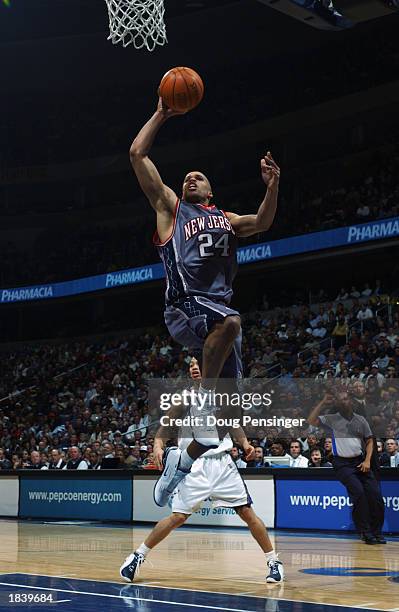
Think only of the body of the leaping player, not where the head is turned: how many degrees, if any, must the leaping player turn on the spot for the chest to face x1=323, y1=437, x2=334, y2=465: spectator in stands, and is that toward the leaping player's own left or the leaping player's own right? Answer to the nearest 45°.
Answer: approximately 135° to the leaping player's own left

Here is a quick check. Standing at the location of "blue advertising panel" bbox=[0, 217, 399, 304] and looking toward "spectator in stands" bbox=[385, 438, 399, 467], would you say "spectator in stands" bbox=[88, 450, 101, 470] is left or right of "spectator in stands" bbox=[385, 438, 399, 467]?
right

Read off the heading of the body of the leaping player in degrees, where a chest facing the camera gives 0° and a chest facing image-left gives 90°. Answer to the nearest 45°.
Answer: approximately 315°

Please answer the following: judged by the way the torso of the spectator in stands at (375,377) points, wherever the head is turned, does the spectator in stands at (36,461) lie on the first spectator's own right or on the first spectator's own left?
on the first spectator's own right

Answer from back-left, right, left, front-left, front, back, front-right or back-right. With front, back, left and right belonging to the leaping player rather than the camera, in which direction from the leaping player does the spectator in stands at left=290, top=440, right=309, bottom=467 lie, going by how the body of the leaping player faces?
back-left

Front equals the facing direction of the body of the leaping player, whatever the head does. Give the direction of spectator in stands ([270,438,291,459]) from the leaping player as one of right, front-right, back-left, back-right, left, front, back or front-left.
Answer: back-left

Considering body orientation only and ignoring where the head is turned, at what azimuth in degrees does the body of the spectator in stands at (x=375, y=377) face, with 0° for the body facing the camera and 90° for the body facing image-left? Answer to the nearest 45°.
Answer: approximately 0°
